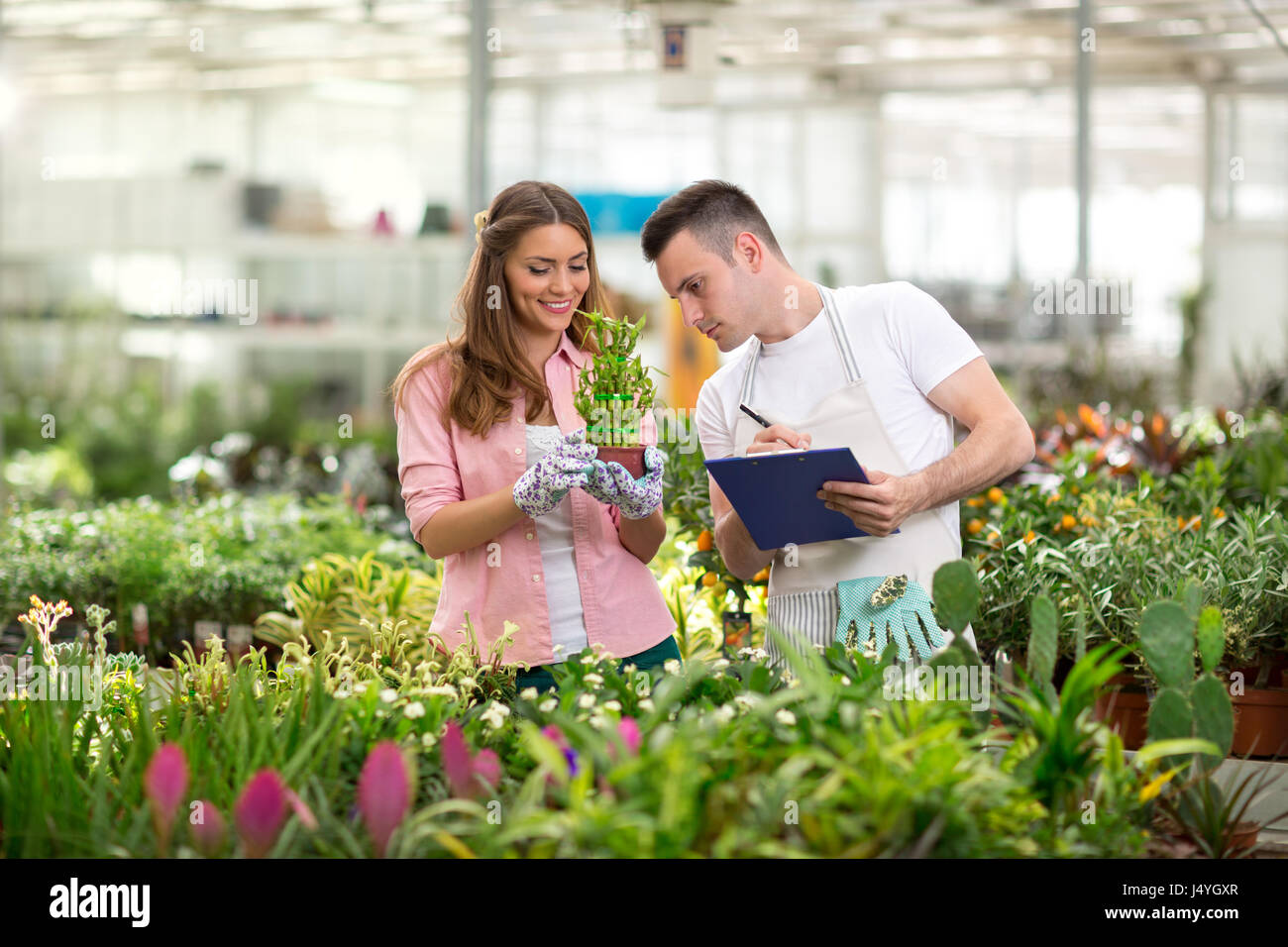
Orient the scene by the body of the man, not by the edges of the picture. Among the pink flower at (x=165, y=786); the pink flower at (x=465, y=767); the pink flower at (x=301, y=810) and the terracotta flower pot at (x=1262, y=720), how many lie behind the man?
1

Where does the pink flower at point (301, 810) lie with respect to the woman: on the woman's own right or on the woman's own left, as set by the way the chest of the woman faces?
on the woman's own right

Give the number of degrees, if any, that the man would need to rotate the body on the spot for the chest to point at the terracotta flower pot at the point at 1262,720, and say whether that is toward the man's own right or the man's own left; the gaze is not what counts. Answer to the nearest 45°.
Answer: approximately 180°

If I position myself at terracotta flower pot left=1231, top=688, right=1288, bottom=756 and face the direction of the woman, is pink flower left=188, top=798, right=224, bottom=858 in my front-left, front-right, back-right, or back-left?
front-left

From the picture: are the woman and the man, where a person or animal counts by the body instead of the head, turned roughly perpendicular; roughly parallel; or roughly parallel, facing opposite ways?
roughly perpendicular

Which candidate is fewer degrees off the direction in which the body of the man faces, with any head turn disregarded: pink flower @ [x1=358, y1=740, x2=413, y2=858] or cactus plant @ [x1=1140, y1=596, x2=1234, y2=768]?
the pink flower

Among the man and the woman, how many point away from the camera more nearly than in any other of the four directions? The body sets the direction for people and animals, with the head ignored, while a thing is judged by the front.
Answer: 0

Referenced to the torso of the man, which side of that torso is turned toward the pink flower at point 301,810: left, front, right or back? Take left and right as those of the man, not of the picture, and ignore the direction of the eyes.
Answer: front

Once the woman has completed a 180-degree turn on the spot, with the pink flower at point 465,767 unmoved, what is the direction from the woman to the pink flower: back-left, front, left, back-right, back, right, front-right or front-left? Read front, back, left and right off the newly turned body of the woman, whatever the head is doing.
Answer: back-left

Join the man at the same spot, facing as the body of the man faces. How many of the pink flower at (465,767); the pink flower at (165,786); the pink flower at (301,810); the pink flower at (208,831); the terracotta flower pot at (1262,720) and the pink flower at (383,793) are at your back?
1

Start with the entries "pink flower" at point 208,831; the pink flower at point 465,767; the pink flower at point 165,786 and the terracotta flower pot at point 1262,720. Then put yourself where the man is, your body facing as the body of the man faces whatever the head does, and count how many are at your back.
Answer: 1

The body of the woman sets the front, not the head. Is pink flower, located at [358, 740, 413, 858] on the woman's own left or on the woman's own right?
on the woman's own right

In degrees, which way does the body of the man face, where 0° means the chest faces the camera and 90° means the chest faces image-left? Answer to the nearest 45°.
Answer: approximately 45°

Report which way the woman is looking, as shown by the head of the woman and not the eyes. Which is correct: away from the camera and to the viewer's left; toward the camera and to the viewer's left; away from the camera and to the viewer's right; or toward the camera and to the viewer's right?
toward the camera and to the viewer's right

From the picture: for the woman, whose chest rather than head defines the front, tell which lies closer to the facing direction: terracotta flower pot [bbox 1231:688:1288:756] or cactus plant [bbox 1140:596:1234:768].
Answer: the cactus plant

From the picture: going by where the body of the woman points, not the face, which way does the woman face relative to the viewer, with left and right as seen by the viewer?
facing the viewer and to the right of the viewer
